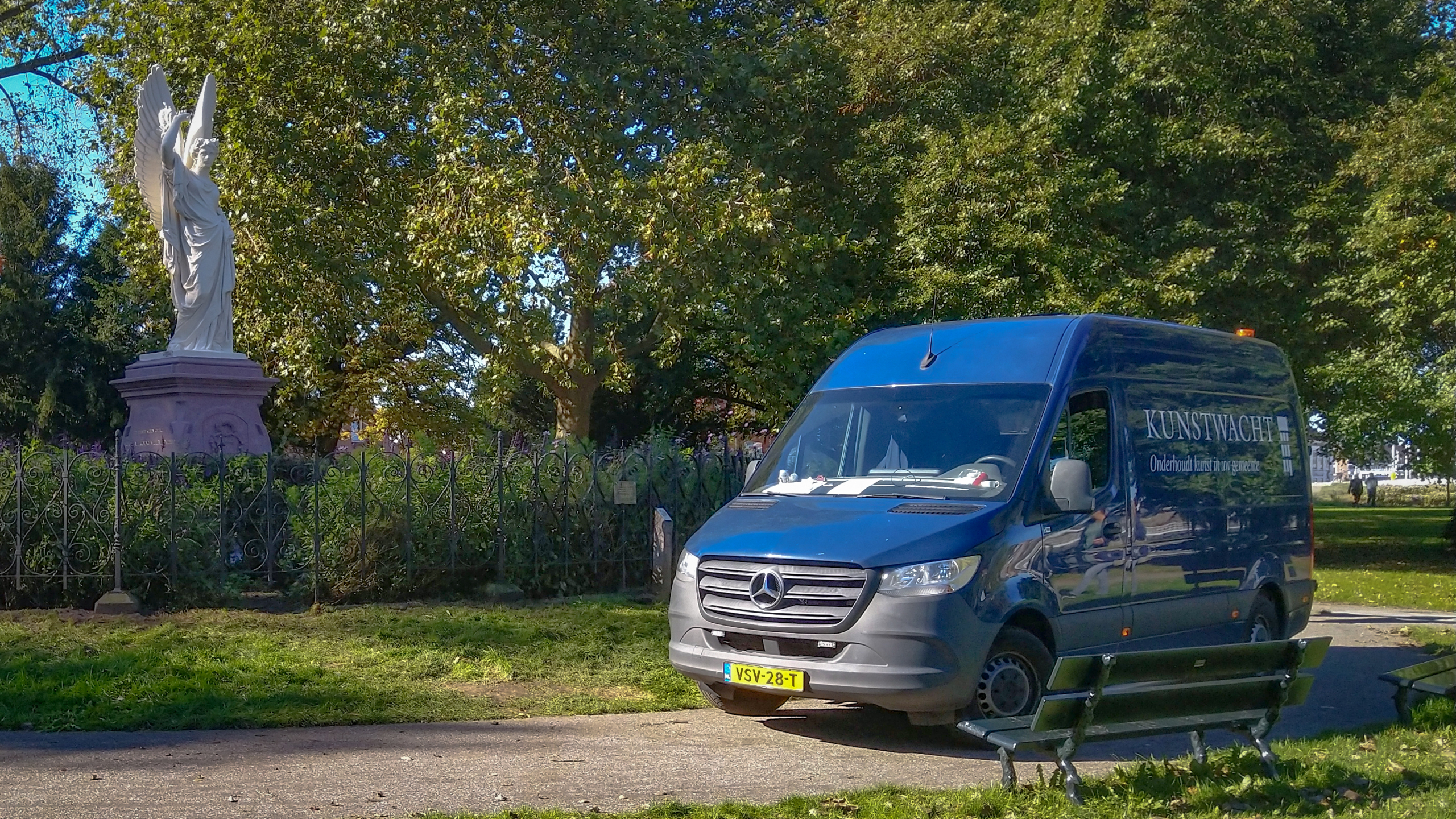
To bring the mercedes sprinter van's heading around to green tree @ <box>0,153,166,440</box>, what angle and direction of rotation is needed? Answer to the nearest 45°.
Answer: approximately 90° to its right

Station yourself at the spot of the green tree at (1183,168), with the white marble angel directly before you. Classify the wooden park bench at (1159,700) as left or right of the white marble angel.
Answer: left

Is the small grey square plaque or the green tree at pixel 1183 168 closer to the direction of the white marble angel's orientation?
the small grey square plaque
